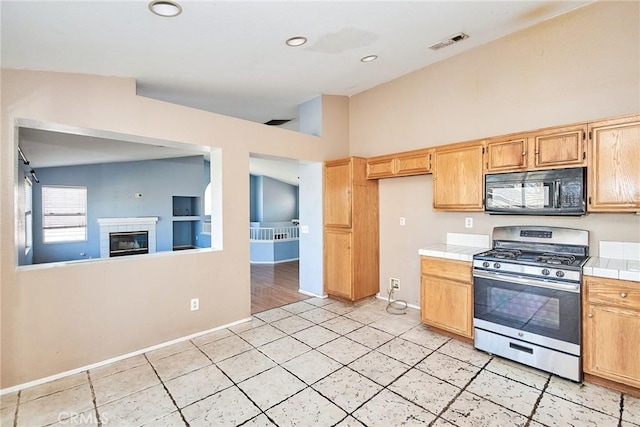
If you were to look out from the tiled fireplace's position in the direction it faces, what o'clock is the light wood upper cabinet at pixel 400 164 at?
The light wood upper cabinet is roughly at 11 o'clock from the tiled fireplace.

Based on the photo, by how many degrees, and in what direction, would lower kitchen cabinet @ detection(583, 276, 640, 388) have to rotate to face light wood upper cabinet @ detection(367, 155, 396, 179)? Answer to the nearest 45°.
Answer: approximately 45° to its right

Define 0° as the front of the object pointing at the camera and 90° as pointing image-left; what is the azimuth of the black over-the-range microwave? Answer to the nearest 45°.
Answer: approximately 45°

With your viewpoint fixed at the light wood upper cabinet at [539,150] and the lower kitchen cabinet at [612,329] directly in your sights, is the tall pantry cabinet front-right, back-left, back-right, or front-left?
back-right

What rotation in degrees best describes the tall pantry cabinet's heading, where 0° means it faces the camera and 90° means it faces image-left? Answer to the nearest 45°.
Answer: approximately 45°

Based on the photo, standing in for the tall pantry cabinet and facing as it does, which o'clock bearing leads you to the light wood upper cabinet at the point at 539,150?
The light wood upper cabinet is roughly at 9 o'clock from the tall pantry cabinet.

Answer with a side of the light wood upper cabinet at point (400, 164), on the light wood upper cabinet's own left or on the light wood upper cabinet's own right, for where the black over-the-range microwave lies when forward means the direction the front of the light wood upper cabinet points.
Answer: on the light wood upper cabinet's own left

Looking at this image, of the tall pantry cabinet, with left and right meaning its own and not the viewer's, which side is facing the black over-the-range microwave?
left

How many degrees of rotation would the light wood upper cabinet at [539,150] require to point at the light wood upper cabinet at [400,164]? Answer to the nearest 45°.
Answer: approximately 45° to its right

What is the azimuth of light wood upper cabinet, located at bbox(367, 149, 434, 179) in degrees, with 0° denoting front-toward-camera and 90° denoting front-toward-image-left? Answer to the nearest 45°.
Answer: approximately 45°
